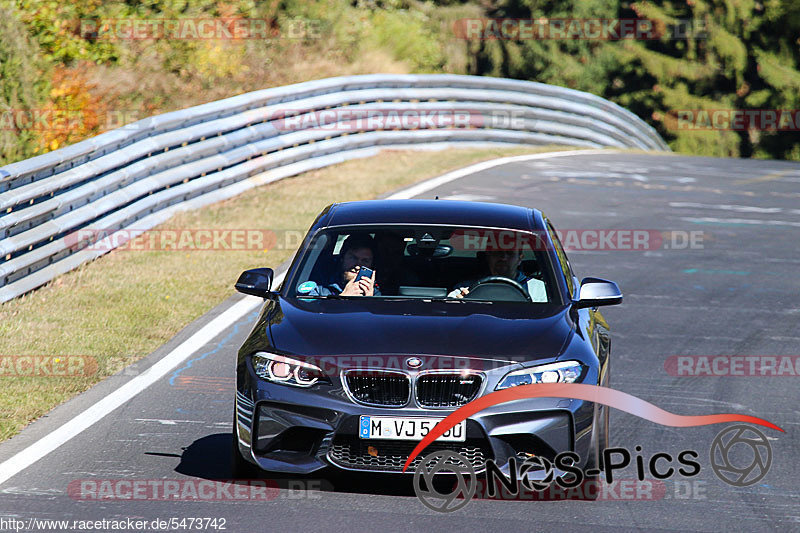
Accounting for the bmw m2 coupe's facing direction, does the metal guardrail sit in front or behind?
behind

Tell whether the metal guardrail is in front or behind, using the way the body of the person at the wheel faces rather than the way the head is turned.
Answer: behind

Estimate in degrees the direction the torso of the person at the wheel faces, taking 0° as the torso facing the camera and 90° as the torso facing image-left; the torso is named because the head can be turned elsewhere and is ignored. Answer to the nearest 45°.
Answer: approximately 0°
